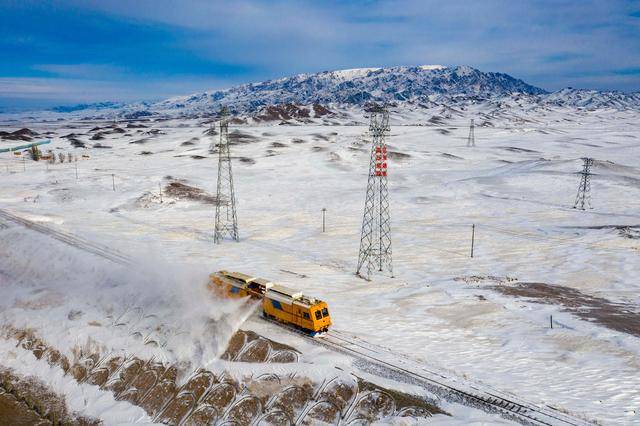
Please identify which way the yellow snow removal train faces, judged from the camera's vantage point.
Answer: facing the viewer and to the right of the viewer
